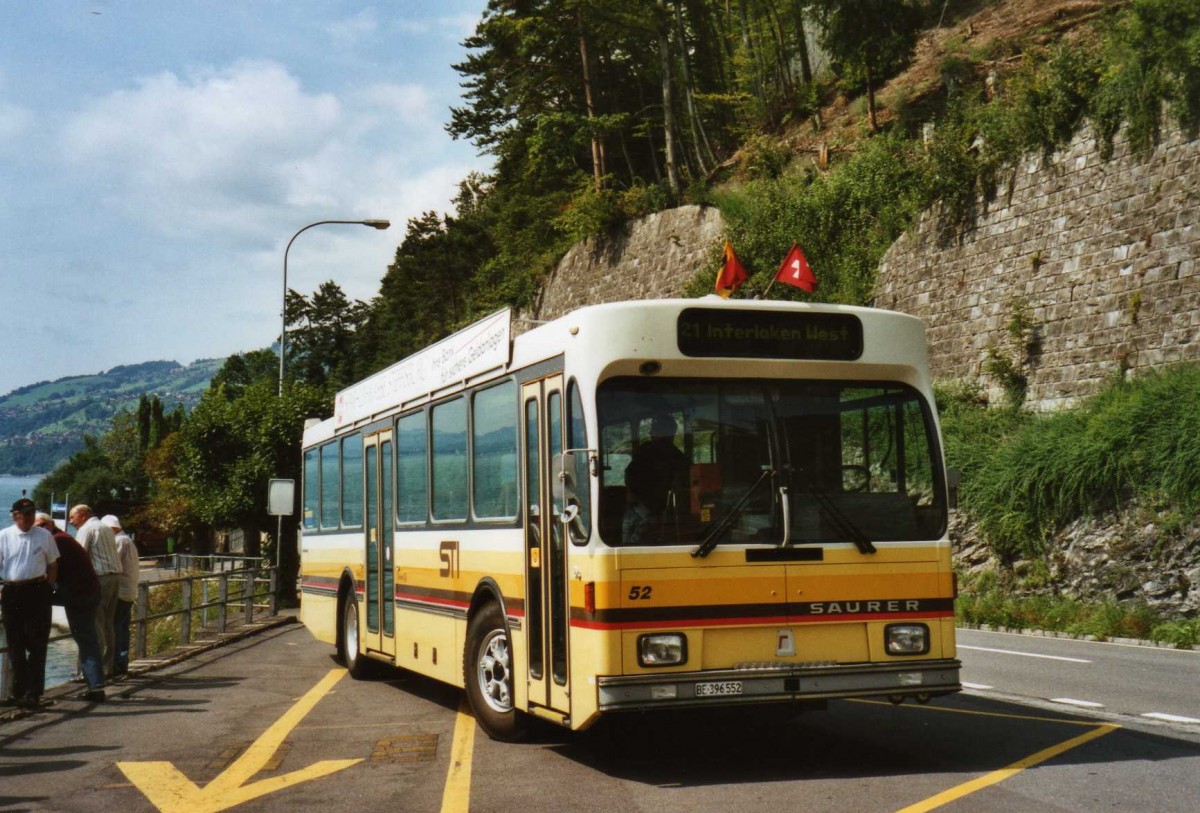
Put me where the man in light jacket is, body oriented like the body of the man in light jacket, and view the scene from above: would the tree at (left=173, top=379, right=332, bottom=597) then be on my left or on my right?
on my right

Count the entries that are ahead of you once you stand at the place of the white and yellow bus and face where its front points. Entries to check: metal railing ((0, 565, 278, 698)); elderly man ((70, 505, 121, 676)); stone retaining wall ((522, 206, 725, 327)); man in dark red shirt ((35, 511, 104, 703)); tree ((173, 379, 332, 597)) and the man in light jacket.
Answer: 0

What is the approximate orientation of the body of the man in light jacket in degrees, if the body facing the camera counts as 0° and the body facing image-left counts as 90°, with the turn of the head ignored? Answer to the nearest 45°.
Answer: approximately 90°

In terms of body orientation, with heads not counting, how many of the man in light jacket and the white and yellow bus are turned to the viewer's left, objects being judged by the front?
1

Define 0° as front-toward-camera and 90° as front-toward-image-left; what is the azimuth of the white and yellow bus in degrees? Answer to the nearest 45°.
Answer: approximately 315°

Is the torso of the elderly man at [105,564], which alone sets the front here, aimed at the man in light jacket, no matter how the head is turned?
no

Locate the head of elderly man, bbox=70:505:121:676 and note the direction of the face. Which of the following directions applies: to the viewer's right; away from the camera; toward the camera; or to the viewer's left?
to the viewer's left

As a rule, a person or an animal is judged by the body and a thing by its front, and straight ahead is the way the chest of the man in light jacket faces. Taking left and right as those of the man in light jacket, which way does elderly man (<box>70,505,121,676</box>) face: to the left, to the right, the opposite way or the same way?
the same way

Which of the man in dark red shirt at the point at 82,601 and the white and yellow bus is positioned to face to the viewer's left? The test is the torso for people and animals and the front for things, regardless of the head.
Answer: the man in dark red shirt

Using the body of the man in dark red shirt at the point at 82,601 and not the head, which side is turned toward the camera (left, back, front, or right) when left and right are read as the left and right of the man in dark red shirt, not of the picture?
left

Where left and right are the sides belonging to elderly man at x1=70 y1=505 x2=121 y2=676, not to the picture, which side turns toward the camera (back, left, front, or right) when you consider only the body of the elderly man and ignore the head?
left

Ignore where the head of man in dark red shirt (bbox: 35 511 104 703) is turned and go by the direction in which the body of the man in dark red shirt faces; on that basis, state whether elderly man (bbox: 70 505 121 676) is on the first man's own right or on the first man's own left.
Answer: on the first man's own right

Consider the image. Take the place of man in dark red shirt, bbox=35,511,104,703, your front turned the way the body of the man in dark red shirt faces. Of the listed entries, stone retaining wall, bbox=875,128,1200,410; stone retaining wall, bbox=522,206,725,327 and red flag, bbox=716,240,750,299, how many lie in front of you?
0

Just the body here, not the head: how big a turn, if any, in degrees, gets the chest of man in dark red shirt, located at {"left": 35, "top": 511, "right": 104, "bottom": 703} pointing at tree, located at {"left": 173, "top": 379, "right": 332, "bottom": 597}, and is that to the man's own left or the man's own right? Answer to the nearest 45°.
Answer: approximately 90° to the man's own right

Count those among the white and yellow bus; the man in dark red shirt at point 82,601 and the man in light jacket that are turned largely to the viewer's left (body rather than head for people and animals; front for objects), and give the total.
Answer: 2
